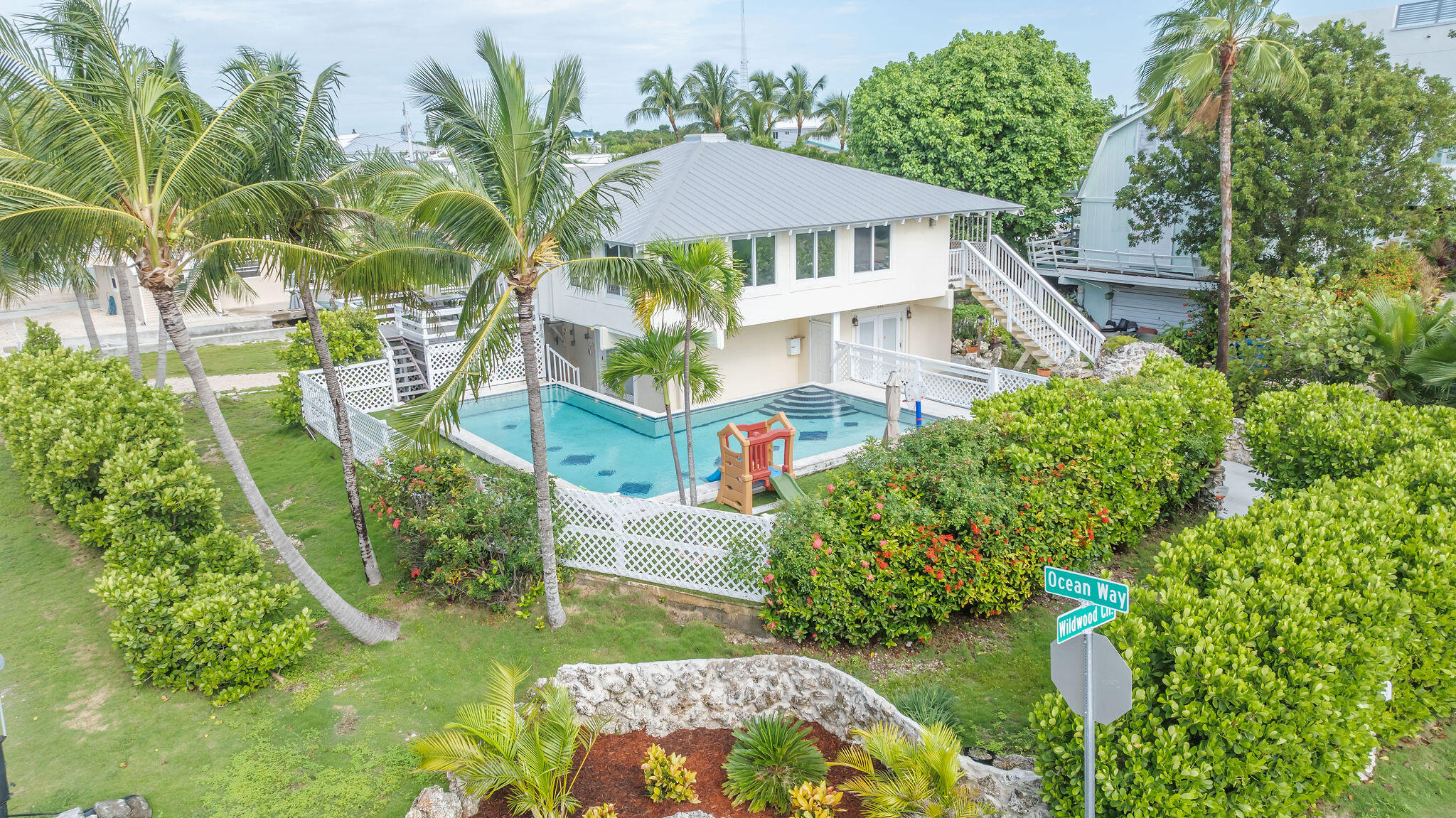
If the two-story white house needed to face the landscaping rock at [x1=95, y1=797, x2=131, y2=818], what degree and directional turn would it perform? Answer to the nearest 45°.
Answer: approximately 45° to its right

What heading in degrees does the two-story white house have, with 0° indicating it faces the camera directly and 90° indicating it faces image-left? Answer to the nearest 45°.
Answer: approximately 315°

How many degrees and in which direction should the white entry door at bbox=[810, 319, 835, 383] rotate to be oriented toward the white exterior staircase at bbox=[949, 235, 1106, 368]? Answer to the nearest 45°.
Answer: approximately 45° to its left

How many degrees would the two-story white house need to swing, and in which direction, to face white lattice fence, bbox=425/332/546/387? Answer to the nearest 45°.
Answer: approximately 135° to its right

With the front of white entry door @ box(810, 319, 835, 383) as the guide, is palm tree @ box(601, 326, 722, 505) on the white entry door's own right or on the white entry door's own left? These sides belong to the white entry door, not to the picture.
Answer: on the white entry door's own right

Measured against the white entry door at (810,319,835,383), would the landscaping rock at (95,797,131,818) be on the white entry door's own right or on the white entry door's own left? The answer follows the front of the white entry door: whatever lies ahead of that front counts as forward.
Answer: on the white entry door's own right

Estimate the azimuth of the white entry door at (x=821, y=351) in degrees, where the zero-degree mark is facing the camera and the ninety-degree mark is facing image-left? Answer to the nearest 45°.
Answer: approximately 315°

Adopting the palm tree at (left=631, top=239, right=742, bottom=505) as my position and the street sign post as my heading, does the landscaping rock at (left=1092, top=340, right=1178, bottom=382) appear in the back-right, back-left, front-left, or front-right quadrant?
back-left

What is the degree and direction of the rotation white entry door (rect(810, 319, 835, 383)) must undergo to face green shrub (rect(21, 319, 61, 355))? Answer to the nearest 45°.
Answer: approximately 135° to its right
